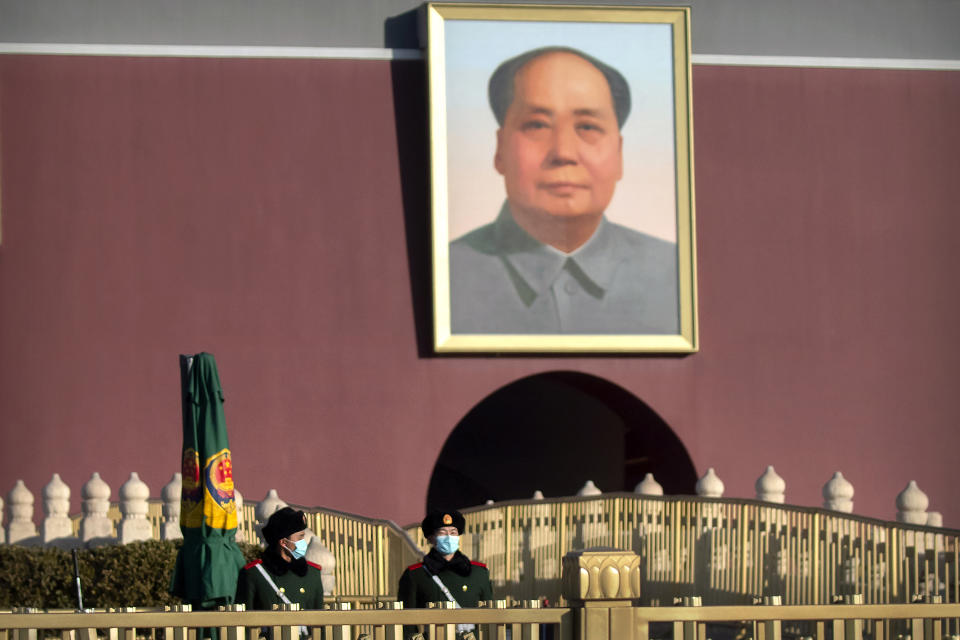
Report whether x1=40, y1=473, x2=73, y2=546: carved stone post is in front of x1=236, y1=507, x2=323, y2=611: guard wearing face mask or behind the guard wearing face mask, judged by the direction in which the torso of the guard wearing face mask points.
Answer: behind

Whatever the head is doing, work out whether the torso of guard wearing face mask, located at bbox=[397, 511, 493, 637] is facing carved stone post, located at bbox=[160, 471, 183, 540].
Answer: no

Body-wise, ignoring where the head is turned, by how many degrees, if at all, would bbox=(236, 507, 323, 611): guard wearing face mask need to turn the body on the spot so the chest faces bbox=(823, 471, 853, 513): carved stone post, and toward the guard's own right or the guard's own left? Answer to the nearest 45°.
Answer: approximately 90° to the guard's own left

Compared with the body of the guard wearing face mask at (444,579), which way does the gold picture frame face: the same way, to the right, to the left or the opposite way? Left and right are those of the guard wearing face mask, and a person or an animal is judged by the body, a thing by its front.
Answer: the same way

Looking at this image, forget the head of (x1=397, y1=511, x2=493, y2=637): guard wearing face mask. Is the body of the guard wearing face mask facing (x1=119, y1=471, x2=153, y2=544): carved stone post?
no

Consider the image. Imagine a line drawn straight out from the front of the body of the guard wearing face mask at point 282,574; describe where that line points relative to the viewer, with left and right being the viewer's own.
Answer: facing the viewer and to the right of the viewer

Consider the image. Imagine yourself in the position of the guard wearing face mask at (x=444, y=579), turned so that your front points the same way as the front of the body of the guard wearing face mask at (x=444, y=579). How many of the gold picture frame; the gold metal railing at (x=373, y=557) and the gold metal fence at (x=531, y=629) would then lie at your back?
2

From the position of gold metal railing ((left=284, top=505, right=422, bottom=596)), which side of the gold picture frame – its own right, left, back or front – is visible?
front

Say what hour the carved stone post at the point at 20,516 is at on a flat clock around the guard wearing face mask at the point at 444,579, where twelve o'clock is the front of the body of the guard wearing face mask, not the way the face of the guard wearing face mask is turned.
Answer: The carved stone post is roughly at 5 o'clock from the guard wearing face mask.

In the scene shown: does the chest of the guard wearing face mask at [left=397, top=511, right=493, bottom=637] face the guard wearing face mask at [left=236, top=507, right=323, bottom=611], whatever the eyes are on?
no

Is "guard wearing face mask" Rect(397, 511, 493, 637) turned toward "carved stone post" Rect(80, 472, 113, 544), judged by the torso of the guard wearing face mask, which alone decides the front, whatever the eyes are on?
no

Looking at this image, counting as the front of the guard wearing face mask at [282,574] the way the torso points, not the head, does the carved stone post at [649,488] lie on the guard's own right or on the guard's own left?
on the guard's own left

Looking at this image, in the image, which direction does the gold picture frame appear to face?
toward the camera

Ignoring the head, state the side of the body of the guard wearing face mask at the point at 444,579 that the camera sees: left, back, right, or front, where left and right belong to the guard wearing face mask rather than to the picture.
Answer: front
